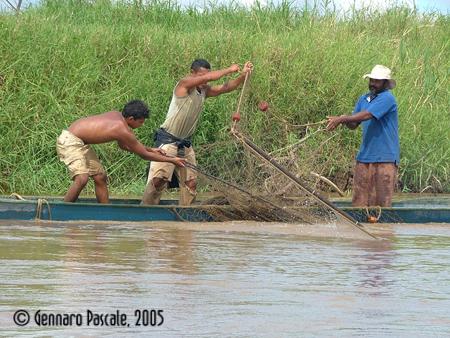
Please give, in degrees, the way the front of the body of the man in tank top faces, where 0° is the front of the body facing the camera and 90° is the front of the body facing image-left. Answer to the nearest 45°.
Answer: approximately 315°

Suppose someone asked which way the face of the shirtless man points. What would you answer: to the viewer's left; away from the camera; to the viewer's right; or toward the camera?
to the viewer's right

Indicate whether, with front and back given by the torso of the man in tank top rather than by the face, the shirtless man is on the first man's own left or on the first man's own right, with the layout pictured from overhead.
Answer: on the first man's own right

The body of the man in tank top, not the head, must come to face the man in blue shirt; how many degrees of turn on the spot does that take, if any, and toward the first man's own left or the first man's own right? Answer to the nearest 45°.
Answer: approximately 45° to the first man's own left

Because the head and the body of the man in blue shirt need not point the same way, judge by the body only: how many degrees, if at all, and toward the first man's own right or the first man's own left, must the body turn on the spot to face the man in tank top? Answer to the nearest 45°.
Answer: approximately 45° to the first man's own right

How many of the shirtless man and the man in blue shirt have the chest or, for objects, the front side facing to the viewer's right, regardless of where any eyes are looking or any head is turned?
1

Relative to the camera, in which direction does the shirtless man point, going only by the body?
to the viewer's right
